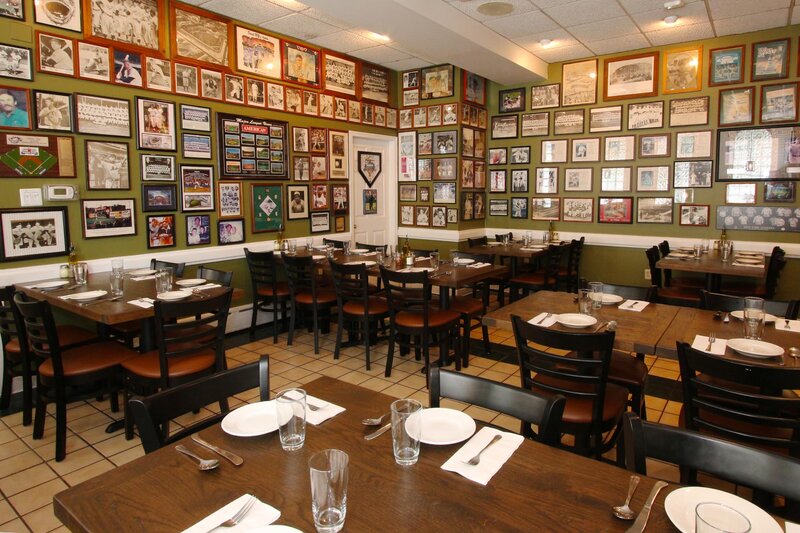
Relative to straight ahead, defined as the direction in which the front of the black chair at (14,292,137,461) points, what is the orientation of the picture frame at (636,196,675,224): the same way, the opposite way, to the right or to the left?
the opposite way

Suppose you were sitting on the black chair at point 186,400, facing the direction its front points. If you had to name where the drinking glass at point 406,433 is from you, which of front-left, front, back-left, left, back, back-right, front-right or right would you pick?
front

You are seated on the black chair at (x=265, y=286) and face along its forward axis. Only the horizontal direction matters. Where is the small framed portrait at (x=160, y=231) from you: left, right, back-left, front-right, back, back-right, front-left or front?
back-left

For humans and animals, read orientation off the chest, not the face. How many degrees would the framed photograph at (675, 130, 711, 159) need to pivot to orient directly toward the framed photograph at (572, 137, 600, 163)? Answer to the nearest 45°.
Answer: approximately 90° to its right

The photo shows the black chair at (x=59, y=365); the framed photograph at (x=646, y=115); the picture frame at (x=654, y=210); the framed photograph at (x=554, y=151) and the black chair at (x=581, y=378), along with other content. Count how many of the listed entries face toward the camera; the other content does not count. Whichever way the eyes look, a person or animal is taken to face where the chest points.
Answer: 3

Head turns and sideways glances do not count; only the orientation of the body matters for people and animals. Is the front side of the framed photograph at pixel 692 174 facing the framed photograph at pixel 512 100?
no

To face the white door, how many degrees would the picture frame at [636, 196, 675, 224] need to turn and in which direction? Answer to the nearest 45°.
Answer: approximately 90° to its right

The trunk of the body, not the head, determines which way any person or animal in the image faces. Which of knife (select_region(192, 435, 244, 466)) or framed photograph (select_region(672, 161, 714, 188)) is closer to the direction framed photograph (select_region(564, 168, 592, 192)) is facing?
the knife

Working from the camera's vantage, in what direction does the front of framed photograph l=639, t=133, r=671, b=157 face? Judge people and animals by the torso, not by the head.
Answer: facing the viewer

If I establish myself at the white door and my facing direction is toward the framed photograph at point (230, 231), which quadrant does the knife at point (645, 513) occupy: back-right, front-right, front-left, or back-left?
front-left

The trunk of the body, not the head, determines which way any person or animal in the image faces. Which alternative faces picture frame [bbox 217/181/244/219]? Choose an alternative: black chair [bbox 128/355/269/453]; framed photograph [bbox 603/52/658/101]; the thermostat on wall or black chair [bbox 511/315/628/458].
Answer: the framed photograph

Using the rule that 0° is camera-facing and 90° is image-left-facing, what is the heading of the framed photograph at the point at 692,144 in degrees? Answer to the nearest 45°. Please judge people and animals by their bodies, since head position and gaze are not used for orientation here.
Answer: approximately 0°

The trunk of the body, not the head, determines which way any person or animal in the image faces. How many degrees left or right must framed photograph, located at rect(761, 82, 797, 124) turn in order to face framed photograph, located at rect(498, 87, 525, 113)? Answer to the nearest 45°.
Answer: approximately 90° to its right
